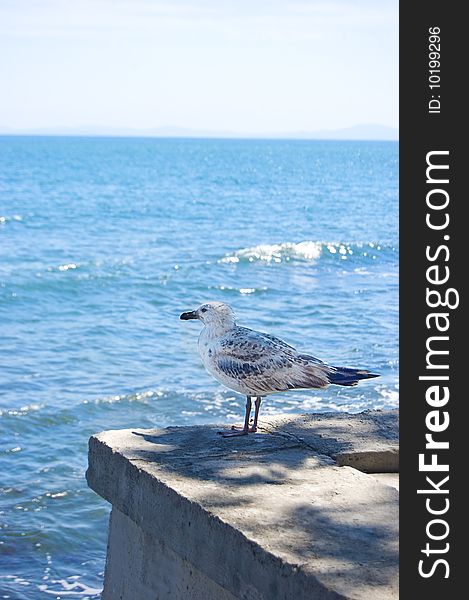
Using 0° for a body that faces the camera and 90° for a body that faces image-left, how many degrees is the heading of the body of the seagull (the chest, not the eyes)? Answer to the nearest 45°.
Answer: approximately 90°
